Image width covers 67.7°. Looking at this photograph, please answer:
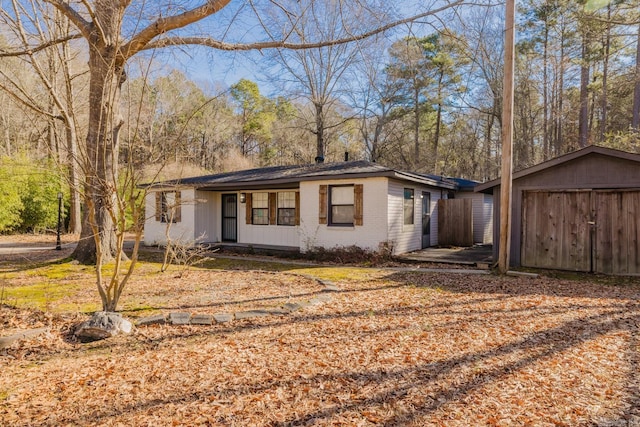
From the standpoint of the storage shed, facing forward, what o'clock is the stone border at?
The stone border is roughly at 1 o'clock from the storage shed.

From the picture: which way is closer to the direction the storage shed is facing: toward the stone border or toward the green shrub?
the stone border

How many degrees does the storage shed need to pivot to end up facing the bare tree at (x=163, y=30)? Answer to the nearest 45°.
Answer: approximately 45° to its right

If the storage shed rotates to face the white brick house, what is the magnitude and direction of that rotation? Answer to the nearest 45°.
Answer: approximately 90° to its right

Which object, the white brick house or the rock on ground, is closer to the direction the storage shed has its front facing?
the rock on ground

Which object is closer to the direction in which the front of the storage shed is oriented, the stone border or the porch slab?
the stone border

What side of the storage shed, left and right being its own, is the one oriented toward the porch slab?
right

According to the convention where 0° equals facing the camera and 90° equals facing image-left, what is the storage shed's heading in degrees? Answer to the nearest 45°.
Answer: approximately 0°

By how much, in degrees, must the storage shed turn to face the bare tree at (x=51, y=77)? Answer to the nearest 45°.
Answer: approximately 45° to its right
